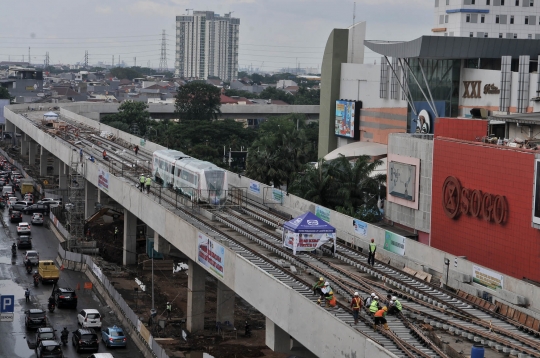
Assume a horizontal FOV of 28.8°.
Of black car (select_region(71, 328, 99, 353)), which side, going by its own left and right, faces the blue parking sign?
left

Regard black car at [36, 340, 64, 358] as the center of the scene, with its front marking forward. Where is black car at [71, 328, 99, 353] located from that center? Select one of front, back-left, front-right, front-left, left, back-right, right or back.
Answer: right

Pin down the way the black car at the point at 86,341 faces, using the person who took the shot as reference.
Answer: facing away from the viewer and to the left of the viewer

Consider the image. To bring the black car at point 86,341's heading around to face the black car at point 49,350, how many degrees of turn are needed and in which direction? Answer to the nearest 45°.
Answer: approximately 90° to its left

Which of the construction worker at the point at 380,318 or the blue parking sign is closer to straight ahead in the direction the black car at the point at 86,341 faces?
the blue parking sign

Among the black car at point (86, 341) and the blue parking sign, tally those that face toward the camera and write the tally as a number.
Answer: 1

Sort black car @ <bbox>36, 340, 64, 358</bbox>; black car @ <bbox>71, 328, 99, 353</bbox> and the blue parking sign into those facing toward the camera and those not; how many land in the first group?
1

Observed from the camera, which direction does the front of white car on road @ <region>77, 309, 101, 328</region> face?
facing away from the viewer and to the left of the viewer

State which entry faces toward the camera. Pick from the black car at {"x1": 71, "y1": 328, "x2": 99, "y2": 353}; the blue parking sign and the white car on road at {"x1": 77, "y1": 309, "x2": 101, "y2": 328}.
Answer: the blue parking sign

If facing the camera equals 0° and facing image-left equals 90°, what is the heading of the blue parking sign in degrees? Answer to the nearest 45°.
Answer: approximately 0°

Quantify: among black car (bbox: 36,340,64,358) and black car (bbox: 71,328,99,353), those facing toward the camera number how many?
0
